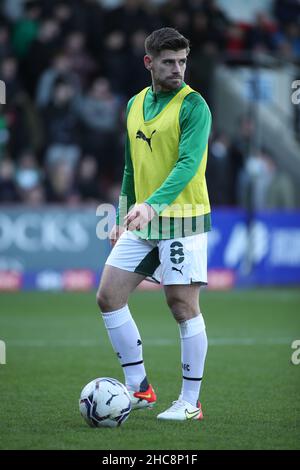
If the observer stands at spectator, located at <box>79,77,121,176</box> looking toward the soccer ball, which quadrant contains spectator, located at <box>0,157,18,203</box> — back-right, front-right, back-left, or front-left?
front-right

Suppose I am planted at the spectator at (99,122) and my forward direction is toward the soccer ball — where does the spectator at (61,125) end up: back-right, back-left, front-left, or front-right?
front-right

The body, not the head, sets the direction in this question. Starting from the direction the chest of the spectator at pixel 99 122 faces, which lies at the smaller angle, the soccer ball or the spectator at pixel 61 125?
the soccer ball

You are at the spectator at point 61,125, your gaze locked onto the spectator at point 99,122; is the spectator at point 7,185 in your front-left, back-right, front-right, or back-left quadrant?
back-right

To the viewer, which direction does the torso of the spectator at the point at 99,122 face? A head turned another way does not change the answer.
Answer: toward the camera

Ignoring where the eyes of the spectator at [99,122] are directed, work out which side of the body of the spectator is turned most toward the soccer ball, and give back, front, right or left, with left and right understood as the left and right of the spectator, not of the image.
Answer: front

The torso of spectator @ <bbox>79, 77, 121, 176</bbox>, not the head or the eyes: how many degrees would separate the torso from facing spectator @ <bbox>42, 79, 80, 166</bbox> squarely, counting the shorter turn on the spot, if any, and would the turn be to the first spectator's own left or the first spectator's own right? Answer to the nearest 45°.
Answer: approximately 45° to the first spectator's own right

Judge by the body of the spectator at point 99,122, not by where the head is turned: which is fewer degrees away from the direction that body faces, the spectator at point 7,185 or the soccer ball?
the soccer ball

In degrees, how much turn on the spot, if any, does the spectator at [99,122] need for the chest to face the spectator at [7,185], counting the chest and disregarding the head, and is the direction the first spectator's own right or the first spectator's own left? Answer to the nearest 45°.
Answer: approximately 45° to the first spectator's own right
